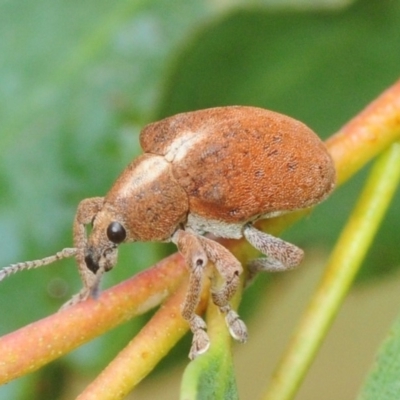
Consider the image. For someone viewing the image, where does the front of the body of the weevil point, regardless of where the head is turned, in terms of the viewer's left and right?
facing the viewer and to the left of the viewer
